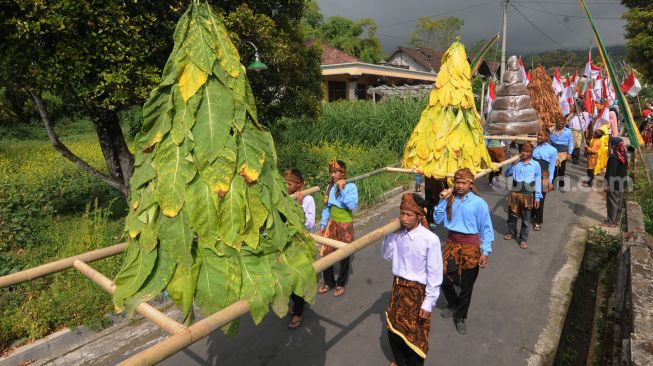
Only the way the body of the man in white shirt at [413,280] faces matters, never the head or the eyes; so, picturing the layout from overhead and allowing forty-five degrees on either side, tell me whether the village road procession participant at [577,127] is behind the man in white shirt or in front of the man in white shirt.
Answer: behind

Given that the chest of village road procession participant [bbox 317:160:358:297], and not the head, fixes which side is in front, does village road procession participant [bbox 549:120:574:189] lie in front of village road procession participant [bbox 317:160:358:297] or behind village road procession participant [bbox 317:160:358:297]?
behind

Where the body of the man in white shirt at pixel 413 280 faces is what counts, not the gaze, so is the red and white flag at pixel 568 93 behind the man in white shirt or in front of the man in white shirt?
behind

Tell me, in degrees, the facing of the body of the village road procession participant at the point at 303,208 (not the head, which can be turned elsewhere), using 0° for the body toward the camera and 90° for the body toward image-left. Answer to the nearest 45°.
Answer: approximately 45°

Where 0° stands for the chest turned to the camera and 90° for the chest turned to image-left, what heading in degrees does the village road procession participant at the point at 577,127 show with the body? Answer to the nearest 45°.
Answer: approximately 45°

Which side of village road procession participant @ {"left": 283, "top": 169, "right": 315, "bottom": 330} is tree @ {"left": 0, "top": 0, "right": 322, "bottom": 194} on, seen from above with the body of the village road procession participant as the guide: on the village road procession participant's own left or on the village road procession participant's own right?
on the village road procession participant's own right

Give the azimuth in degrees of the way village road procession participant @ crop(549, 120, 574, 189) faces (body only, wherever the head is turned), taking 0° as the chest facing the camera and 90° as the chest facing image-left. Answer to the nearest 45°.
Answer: approximately 45°

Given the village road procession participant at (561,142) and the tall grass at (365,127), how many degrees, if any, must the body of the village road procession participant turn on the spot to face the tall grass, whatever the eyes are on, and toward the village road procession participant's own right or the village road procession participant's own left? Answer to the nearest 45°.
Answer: approximately 45° to the village road procession participant's own right

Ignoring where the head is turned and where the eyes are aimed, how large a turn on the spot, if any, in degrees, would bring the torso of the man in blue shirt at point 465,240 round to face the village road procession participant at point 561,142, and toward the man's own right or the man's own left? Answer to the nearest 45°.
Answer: approximately 180°

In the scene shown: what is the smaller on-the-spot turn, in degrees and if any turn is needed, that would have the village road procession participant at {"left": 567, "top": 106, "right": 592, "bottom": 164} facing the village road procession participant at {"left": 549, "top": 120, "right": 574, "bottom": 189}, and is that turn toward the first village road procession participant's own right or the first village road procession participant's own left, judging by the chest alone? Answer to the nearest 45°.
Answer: approximately 45° to the first village road procession participant's own left

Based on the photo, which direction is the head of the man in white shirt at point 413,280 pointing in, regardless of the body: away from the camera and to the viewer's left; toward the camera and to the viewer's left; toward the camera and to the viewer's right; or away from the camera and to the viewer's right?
toward the camera and to the viewer's left

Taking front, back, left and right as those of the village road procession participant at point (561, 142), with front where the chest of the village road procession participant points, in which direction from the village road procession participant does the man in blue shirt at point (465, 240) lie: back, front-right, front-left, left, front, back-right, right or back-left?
front-left

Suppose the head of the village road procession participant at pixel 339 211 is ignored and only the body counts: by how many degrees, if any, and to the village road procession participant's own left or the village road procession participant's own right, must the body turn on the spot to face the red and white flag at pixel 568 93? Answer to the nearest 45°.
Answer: approximately 180°

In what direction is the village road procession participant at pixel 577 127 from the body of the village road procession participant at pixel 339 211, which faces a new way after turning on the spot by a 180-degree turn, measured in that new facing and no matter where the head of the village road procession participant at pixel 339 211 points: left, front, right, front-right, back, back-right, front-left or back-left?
front

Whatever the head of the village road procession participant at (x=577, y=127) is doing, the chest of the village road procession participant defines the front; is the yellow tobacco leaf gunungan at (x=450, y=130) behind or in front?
in front
